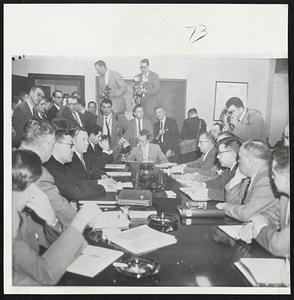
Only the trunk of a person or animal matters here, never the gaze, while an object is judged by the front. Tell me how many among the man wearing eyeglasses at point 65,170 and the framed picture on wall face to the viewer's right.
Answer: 1

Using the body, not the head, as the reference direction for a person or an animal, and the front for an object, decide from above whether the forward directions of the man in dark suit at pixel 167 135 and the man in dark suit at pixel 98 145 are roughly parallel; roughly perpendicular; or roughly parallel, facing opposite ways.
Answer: roughly perpendicular

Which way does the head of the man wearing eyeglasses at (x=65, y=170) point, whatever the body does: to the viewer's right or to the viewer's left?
to the viewer's right

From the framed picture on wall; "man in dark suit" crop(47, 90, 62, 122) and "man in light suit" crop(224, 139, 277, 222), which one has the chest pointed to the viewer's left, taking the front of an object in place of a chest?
the man in light suit

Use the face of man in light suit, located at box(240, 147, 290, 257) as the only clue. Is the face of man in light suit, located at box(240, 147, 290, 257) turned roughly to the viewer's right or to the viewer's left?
to the viewer's left

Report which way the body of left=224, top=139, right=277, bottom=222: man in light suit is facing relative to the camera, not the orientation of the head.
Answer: to the viewer's left
